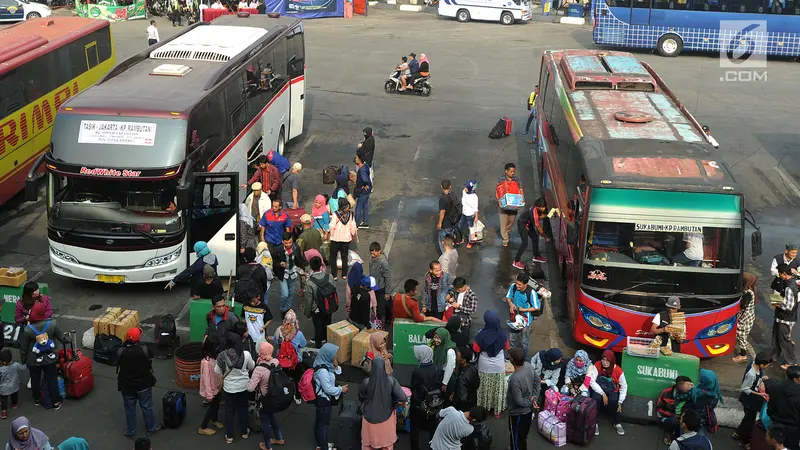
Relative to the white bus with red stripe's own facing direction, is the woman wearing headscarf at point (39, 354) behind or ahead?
ahead

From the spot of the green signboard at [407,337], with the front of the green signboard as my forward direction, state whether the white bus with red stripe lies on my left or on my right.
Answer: on my right

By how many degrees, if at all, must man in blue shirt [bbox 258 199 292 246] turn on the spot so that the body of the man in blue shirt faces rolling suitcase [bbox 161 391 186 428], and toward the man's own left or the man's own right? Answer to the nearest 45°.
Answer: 0° — they already face it

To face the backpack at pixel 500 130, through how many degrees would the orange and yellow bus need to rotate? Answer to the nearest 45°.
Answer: approximately 135° to its left

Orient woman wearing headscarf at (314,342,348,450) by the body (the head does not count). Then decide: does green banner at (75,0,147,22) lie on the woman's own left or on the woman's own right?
on the woman's own left

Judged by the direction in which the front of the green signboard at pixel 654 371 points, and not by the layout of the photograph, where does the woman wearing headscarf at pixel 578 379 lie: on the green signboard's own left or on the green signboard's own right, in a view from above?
on the green signboard's own right

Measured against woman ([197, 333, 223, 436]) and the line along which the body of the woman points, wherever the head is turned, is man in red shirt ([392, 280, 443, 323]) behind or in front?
in front

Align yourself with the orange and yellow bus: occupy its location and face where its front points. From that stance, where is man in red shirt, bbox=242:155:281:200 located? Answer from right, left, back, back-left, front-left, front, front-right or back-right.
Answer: left
